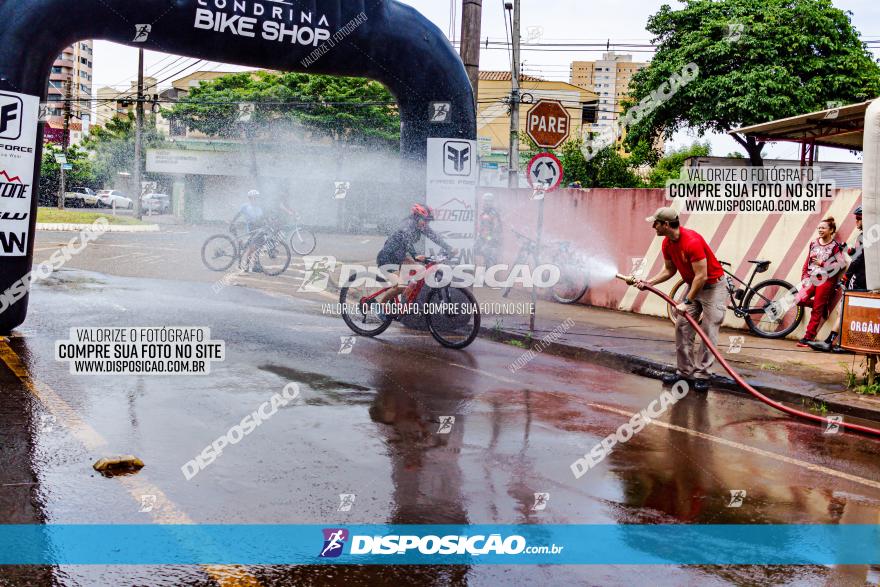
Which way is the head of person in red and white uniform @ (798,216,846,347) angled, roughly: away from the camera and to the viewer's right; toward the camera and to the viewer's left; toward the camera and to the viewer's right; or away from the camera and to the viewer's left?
toward the camera and to the viewer's left

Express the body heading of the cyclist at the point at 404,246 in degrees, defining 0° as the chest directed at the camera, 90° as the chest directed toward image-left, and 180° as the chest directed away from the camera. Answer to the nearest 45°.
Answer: approximately 315°

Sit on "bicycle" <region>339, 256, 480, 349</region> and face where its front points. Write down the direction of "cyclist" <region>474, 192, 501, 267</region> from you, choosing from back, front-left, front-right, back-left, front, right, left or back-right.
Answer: back-left

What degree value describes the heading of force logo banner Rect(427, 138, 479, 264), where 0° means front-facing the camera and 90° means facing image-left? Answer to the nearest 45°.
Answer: approximately 0°

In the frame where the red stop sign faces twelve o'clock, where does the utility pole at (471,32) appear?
The utility pole is roughly at 4 o'clock from the red stop sign.

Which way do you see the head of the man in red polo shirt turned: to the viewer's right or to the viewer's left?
to the viewer's left

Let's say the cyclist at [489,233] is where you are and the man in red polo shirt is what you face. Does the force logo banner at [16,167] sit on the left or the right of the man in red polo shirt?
right

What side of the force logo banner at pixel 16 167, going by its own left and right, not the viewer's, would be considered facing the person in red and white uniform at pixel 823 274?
left
